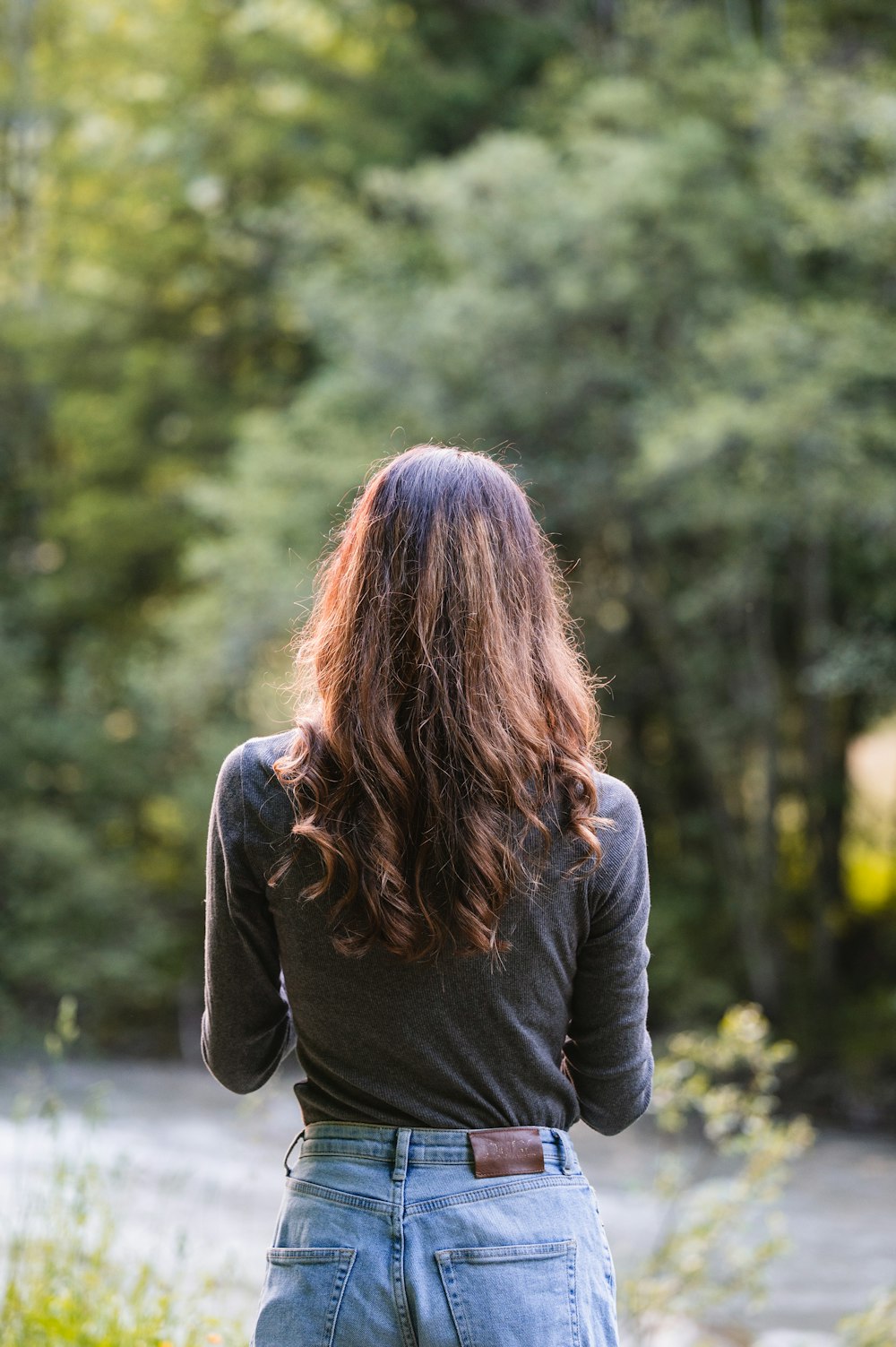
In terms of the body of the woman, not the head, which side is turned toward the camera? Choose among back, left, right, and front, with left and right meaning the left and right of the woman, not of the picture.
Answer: back

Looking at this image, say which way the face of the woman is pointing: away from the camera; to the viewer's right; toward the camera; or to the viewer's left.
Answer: away from the camera

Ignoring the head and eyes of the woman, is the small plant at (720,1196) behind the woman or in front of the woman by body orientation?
in front
